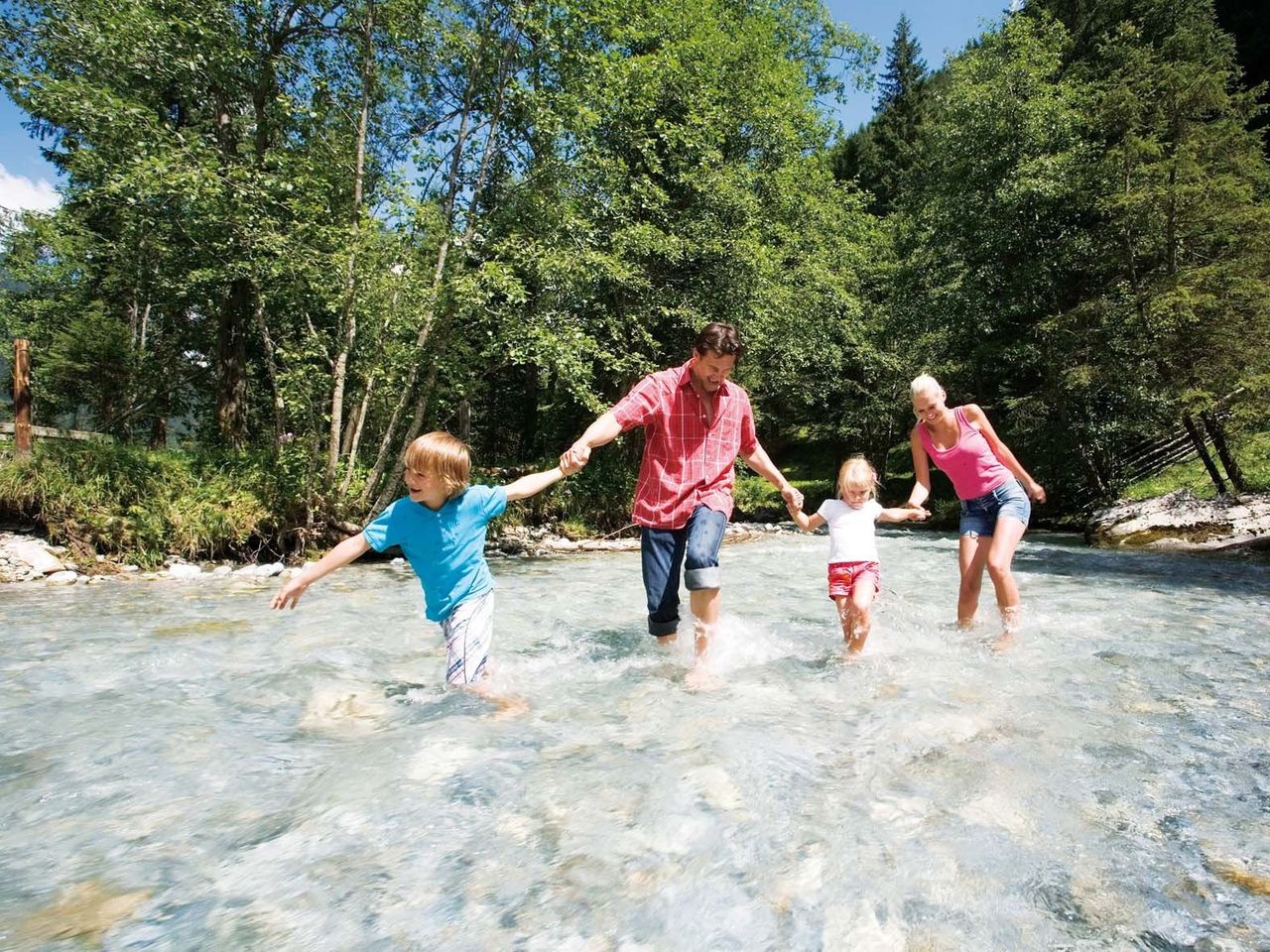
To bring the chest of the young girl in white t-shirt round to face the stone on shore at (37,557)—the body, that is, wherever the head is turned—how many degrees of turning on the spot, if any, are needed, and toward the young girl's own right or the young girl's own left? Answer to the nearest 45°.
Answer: approximately 90° to the young girl's own right

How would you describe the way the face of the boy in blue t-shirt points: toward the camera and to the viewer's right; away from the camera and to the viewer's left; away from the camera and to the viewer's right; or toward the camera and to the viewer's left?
toward the camera and to the viewer's left

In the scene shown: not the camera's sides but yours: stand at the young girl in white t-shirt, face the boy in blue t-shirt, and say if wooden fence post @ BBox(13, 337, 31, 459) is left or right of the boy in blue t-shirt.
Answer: right

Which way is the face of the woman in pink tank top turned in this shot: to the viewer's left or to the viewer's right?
to the viewer's left

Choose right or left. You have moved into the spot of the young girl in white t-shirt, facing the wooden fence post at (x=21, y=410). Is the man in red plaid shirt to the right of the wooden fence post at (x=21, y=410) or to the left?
left

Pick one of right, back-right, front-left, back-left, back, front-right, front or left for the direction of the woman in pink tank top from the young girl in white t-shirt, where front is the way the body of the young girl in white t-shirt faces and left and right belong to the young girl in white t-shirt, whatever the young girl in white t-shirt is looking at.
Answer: back-left

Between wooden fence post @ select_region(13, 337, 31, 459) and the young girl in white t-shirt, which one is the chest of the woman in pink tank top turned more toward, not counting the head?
the young girl in white t-shirt

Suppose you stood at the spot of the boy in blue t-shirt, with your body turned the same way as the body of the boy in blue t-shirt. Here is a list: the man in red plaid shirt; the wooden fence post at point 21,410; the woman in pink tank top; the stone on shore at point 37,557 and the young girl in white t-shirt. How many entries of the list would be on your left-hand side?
3

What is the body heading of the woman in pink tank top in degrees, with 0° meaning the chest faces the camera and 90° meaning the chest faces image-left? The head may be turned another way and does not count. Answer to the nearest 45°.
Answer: approximately 45°

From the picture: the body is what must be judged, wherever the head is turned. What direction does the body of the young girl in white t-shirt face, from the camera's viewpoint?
toward the camera

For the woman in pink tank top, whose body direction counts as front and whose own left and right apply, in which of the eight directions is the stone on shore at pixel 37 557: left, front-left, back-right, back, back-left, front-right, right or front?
front-right

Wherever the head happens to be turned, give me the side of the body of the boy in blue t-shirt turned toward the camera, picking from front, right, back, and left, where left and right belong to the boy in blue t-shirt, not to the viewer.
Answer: front

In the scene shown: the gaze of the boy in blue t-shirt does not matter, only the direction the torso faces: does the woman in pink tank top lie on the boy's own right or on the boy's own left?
on the boy's own left
